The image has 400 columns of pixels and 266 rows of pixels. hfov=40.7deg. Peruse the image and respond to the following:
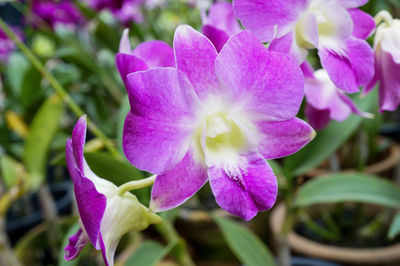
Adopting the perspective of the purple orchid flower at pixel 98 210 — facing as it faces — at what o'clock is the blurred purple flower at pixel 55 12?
The blurred purple flower is roughly at 3 o'clock from the purple orchid flower.

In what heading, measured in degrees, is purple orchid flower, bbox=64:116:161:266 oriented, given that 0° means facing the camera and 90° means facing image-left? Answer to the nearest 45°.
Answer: approximately 90°

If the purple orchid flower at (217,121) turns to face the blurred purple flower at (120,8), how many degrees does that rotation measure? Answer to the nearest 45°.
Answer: approximately 180°

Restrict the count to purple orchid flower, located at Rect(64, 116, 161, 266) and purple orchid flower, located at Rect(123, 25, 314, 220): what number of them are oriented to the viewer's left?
1

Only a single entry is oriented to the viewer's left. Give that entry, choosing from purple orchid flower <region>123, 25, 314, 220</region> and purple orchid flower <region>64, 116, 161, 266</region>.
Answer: purple orchid flower <region>64, 116, 161, 266</region>

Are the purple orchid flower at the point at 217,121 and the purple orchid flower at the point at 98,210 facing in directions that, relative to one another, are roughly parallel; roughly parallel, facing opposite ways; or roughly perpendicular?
roughly perpendicular
